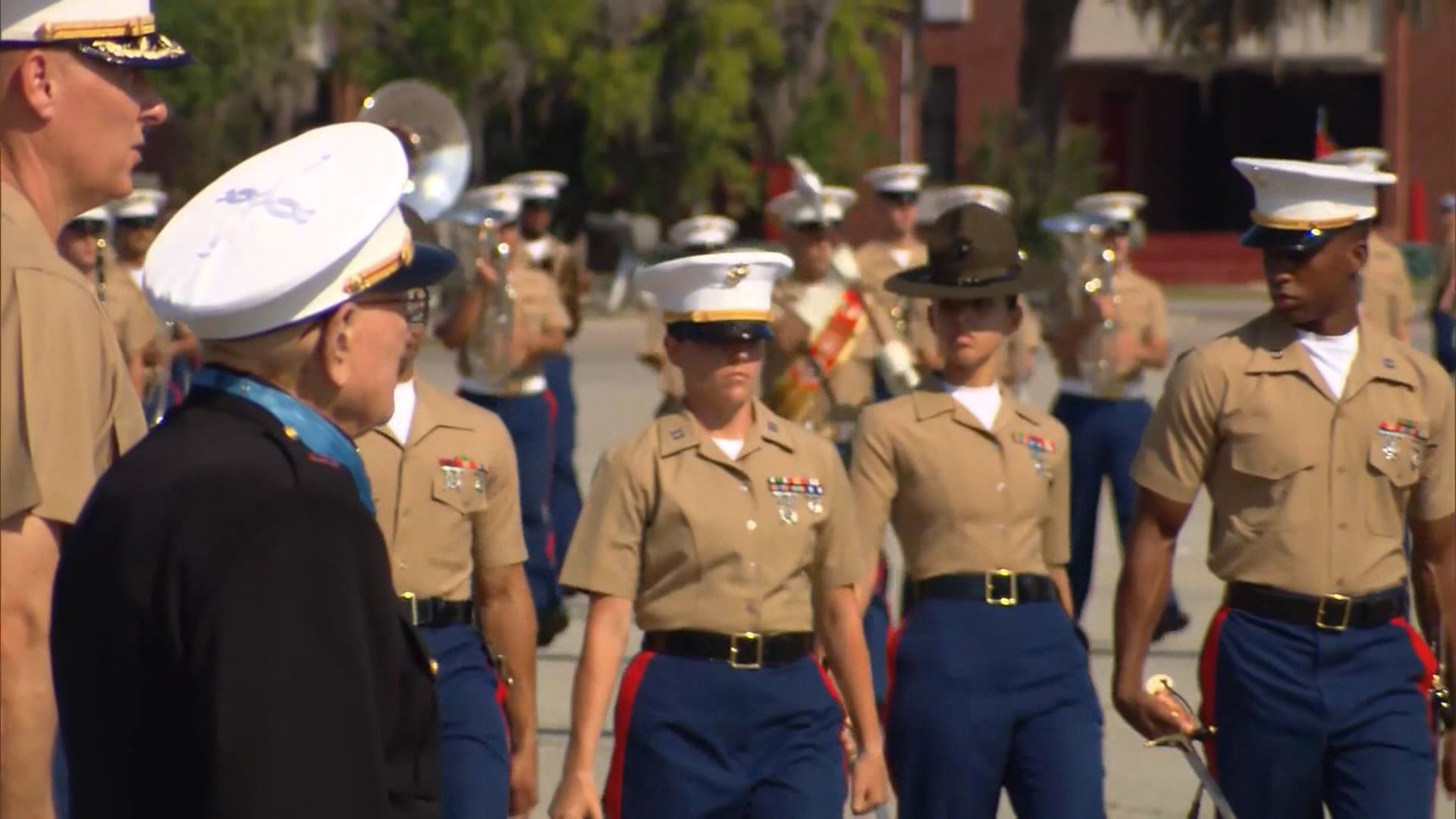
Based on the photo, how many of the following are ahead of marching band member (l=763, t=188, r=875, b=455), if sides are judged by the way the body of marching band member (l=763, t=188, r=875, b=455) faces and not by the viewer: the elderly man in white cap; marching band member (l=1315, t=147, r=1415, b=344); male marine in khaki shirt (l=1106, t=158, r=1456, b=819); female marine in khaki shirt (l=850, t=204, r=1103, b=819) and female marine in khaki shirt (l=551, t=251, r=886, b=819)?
4

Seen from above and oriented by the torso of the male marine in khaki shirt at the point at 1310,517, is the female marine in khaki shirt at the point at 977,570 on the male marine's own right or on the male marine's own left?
on the male marine's own right

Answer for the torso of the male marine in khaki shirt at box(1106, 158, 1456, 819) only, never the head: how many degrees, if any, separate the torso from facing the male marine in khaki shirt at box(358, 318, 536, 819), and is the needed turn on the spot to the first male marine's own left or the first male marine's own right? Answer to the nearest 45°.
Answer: approximately 90° to the first male marine's own right

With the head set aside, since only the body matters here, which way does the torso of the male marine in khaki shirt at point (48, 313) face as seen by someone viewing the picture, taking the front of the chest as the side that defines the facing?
to the viewer's right

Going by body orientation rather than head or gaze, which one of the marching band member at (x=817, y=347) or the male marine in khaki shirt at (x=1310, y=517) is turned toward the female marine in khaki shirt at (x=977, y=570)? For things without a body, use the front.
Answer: the marching band member

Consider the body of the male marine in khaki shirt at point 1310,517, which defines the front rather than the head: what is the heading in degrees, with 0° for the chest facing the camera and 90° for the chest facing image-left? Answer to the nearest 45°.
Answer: approximately 0°

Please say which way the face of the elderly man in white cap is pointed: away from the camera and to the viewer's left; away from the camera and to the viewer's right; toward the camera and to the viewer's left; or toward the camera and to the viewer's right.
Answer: away from the camera and to the viewer's right

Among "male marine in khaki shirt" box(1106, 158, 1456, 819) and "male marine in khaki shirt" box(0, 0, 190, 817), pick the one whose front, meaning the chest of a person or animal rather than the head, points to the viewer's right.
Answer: "male marine in khaki shirt" box(0, 0, 190, 817)
